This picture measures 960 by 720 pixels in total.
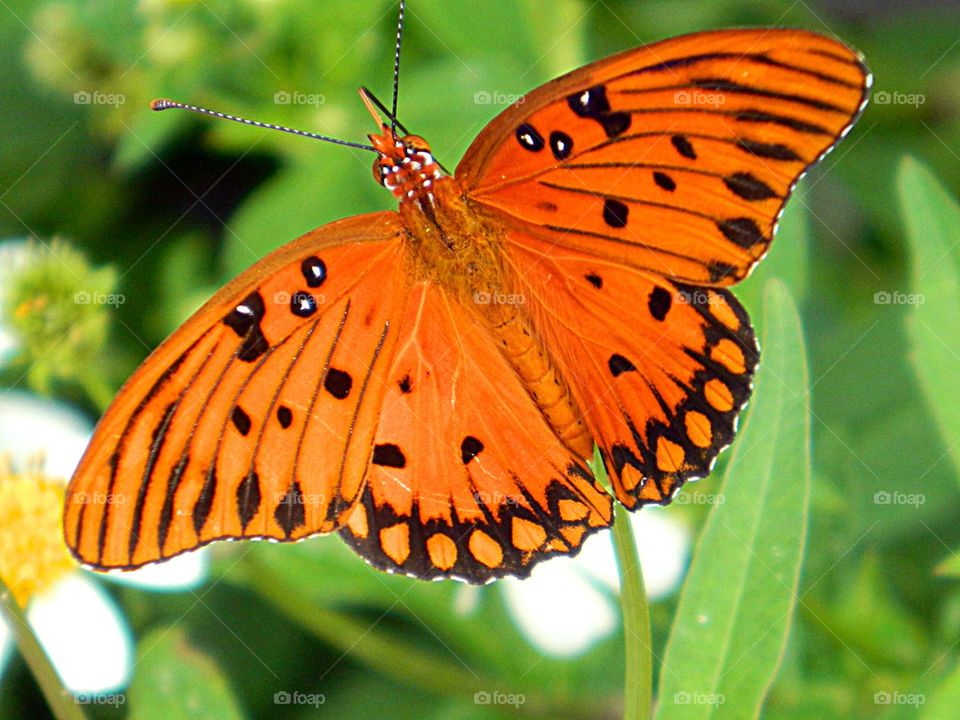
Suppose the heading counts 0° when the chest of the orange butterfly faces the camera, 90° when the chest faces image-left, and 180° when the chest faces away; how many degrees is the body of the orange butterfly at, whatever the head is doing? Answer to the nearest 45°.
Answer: approximately 135°
